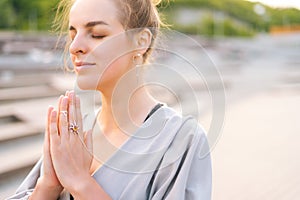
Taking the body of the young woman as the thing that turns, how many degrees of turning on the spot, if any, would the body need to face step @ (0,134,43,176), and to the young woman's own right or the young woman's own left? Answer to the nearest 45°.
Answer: approximately 135° to the young woman's own right

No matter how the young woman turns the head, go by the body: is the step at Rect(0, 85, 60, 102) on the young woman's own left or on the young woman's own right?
on the young woman's own right

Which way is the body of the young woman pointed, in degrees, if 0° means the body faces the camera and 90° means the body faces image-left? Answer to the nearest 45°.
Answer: approximately 45°

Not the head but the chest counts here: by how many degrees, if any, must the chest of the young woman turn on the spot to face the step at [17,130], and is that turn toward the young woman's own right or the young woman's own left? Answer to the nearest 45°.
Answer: approximately 135° to the young woman's own right

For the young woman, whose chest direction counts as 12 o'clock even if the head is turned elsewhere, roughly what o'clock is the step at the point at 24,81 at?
The step is roughly at 4 o'clock from the young woman.
